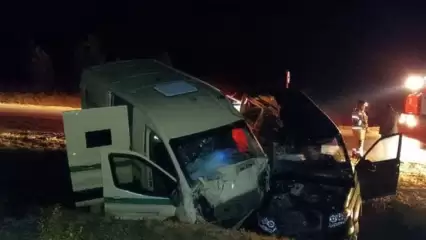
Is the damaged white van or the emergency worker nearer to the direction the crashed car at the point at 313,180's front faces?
the damaged white van

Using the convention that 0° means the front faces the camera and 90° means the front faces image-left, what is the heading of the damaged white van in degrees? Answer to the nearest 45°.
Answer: approximately 315°

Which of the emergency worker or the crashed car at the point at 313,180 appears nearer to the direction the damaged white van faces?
the crashed car

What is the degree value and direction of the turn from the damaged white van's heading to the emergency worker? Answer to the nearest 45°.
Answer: approximately 90° to its left

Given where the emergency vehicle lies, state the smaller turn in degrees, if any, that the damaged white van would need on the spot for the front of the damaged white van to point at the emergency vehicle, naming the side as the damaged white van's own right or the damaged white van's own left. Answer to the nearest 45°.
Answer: approximately 90° to the damaged white van's own left

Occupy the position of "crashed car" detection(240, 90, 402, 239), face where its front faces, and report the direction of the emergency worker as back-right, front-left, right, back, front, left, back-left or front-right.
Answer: back

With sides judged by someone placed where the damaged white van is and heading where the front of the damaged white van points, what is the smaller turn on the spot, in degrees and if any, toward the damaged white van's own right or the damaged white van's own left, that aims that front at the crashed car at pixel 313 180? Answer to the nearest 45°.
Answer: approximately 45° to the damaged white van's own left

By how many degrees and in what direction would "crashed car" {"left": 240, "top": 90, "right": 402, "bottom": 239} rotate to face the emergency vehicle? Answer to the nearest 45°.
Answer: approximately 135° to its left

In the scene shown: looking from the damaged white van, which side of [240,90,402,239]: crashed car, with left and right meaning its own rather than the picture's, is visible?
right

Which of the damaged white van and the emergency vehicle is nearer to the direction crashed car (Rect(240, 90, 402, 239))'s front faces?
the damaged white van
